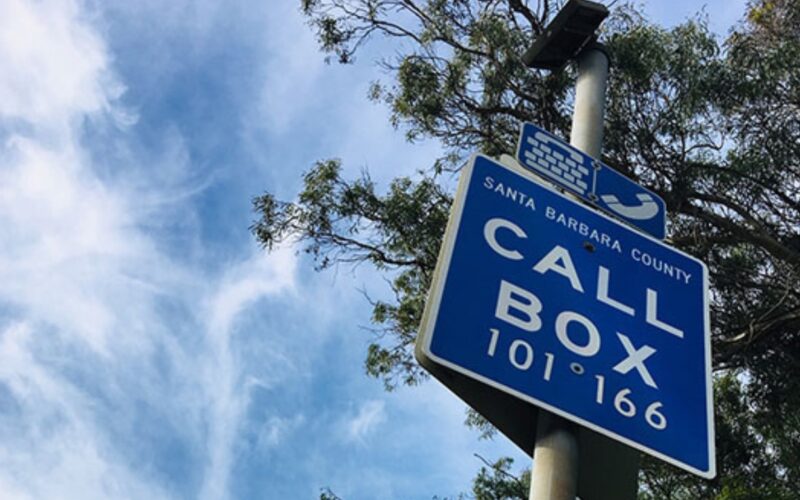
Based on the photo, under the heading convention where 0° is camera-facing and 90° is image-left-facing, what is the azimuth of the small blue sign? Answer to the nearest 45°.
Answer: approximately 315°
